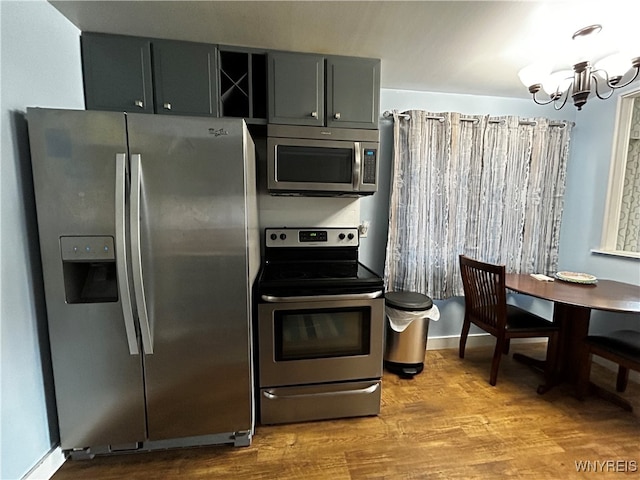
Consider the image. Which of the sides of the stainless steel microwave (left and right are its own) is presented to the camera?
front

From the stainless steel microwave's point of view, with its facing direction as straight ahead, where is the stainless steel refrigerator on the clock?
The stainless steel refrigerator is roughly at 2 o'clock from the stainless steel microwave.

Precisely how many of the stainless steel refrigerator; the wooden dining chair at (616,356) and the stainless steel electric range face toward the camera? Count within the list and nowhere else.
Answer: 2

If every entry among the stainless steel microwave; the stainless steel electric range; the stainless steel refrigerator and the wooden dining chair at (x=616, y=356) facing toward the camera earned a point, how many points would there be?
3

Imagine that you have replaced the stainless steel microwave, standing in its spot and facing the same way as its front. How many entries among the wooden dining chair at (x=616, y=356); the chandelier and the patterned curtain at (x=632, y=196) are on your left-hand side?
3

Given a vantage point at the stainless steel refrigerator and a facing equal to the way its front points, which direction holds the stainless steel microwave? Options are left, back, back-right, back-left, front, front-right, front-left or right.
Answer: left

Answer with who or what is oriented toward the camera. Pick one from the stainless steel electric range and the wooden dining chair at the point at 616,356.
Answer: the stainless steel electric range

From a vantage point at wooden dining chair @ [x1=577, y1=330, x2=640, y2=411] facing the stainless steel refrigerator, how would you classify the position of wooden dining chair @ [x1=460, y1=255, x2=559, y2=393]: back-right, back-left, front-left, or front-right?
front-right

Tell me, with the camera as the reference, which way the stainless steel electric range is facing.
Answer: facing the viewer

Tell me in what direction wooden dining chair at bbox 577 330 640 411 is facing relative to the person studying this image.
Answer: facing away from the viewer and to the left of the viewer

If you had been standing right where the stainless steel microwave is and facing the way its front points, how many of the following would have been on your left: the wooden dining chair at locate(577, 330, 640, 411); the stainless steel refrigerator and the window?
2

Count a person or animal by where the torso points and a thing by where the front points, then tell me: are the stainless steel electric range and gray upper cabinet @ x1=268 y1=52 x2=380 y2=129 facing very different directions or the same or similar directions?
same or similar directions

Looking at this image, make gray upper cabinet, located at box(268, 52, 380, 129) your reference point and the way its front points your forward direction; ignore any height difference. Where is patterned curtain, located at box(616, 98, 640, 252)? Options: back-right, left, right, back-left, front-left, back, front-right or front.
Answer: left
